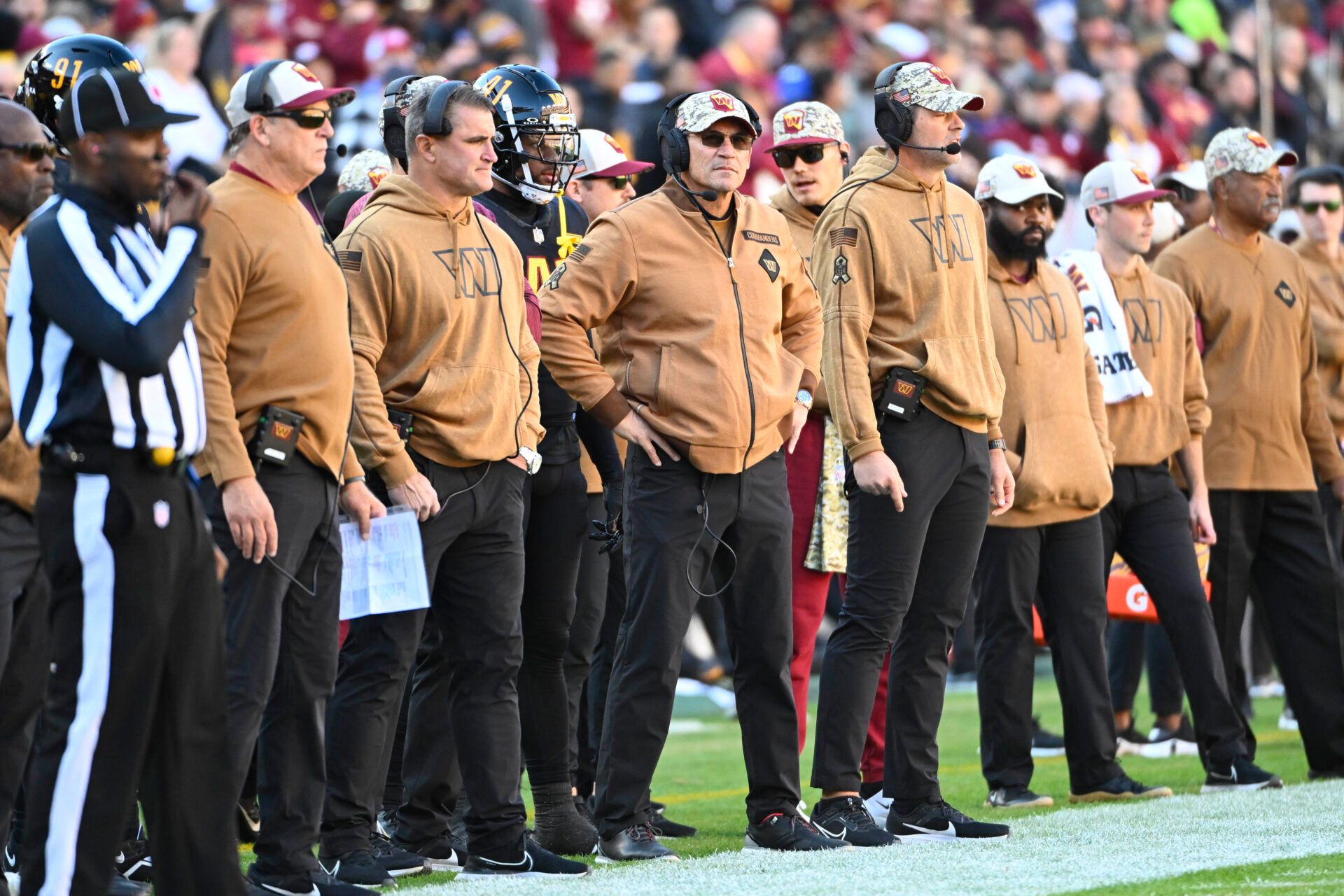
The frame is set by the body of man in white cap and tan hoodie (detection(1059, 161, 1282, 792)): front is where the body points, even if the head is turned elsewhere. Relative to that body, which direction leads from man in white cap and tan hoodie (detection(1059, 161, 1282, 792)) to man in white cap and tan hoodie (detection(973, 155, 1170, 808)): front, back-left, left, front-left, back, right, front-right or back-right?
right

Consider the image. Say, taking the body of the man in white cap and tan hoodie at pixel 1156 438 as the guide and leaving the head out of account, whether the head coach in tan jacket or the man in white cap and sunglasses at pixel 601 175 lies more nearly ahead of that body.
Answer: the head coach in tan jacket

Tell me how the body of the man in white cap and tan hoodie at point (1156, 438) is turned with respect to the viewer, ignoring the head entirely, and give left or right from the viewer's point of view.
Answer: facing the viewer and to the right of the viewer

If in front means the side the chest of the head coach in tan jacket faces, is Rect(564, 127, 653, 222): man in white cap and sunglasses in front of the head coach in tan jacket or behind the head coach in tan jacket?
behind

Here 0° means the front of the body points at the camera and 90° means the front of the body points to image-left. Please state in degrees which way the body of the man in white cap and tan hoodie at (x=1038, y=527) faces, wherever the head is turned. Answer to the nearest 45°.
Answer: approximately 315°

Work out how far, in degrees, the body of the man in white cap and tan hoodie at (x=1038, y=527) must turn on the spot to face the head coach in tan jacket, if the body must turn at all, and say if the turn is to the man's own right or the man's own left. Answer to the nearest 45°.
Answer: approximately 90° to the man's own right

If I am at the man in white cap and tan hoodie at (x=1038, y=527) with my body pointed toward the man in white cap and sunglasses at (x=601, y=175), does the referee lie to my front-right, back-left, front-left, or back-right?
front-left

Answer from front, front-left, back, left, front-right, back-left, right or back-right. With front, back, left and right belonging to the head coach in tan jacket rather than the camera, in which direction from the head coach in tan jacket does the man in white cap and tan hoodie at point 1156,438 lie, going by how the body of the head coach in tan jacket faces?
left

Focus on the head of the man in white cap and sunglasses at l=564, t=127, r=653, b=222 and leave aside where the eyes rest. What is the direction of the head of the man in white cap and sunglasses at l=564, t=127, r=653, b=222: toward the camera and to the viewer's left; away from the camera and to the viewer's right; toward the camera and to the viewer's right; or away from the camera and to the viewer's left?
toward the camera and to the viewer's right

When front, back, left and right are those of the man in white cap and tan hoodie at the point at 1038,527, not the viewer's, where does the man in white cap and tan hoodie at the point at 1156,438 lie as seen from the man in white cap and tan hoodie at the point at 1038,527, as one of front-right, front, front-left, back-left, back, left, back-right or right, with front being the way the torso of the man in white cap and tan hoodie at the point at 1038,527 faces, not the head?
left

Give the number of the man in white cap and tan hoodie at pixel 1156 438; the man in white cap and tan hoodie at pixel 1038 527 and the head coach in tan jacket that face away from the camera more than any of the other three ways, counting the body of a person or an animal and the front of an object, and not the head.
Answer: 0

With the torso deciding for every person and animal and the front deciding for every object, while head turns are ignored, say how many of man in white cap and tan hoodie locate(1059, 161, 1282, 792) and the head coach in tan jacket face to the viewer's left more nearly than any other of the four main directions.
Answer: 0
